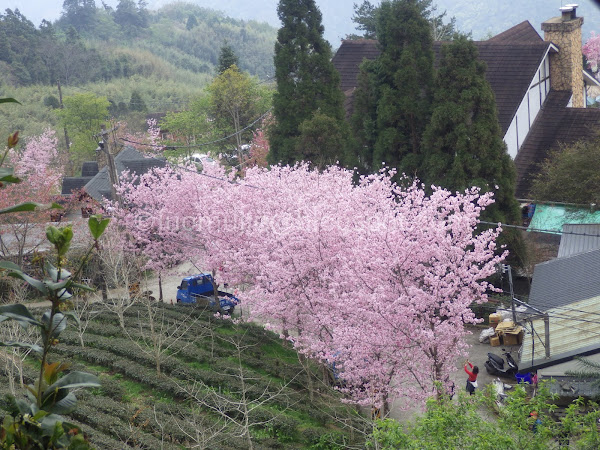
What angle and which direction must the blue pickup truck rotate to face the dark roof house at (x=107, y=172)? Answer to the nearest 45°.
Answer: approximately 45° to its right

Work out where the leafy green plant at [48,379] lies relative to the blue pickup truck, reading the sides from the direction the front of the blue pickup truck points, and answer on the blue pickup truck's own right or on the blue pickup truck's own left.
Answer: on the blue pickup truck's own left

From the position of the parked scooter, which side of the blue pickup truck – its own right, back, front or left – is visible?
back

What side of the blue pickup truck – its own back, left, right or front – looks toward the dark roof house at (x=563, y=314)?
back

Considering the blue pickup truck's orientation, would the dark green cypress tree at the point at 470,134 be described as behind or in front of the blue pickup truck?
behind

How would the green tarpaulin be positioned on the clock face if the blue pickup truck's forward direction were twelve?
The green tarpaulin is roughly at 5 o'clock from the blue pickup truck.

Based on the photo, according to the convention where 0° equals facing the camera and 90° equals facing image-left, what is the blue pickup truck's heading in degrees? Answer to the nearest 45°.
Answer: approximately 135°

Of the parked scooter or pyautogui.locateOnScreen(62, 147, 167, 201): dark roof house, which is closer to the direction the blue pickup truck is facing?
the dark roof house

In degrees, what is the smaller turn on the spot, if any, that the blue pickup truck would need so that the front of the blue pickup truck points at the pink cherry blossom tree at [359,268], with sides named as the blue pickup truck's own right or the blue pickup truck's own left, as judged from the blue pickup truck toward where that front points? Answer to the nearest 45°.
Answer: approximately 135° to the blue pickup truck's own left

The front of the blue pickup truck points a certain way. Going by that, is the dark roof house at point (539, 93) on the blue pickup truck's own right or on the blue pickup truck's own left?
on the blue pickup truck's own right
